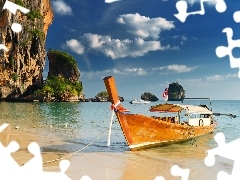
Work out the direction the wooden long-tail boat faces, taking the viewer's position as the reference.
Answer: facing the viewer and to the left of the viewer
